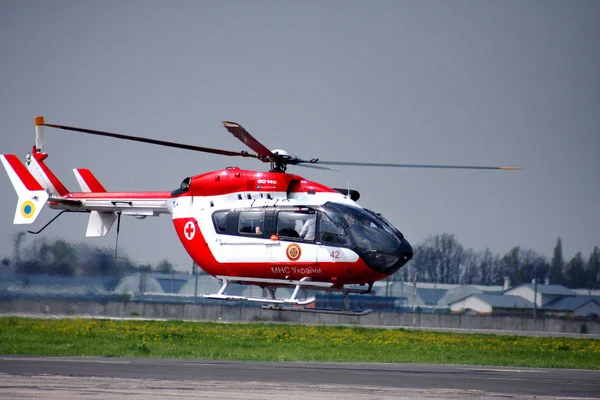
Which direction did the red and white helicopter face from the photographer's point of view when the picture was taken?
facing the viewer and to the right of the viewer
